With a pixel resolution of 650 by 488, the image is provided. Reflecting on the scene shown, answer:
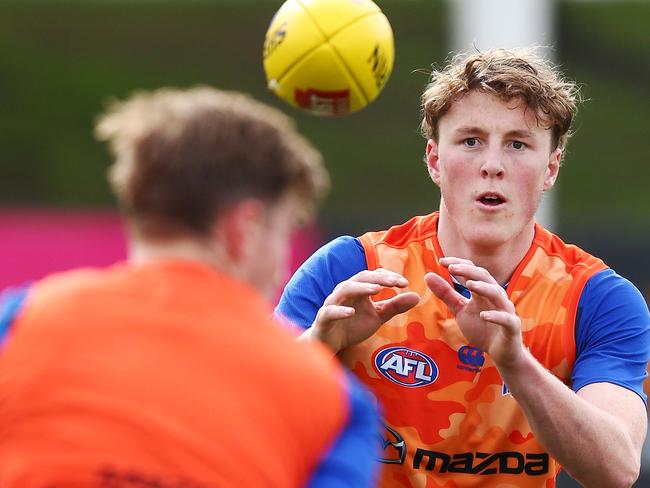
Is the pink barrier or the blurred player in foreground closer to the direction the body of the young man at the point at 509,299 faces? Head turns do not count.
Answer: the blurred player in foreground

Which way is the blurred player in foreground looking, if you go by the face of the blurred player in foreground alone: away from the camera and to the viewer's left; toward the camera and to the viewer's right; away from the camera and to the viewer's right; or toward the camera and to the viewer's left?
away from the camera and to the viewer's right

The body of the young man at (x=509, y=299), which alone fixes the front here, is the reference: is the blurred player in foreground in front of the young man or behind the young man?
in front

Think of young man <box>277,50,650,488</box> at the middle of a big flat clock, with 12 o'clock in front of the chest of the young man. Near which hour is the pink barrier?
The pink barrier is roughly at 5 o'clock from the young man.

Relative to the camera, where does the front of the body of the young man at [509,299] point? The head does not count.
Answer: toward the camera
